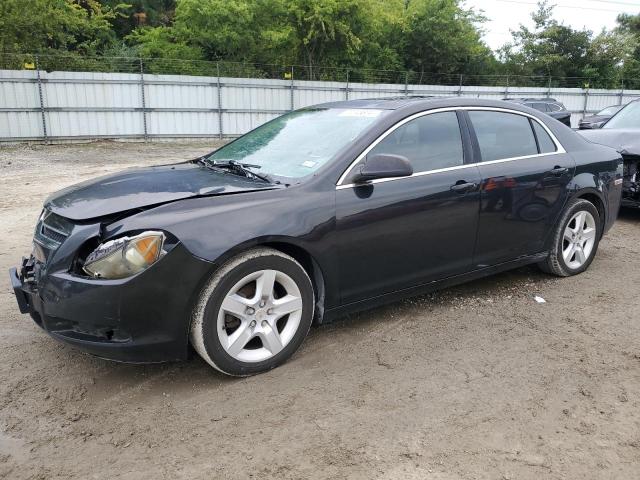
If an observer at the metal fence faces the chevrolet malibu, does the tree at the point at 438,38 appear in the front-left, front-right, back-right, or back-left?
back-left

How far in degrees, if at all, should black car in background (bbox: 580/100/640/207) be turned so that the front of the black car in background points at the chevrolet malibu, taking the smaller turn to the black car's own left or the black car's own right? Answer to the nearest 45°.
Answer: approximately 45° to the black car's own left

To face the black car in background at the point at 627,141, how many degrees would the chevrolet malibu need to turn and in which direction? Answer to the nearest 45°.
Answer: approximately 180°

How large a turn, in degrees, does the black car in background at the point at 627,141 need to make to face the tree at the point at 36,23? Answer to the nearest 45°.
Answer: approximately 45° to its right

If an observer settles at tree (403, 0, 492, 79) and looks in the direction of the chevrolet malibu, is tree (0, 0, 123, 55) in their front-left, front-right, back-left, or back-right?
front-right

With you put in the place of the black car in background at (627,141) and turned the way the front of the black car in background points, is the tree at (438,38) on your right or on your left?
on your right

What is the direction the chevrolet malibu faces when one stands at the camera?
facing the viewer and to the left of the viewer

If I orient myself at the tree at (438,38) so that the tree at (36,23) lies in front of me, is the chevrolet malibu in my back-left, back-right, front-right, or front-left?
front-left

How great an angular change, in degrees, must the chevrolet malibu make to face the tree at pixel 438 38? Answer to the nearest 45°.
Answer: approximately 135° to its right

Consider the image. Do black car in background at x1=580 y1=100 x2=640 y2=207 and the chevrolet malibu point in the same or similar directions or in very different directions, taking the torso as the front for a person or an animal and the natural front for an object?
same or similar directions

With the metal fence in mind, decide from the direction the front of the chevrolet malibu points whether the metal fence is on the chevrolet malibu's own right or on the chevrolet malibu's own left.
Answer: on the chevrolet malibu's own right

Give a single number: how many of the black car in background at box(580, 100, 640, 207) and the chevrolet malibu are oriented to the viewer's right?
0

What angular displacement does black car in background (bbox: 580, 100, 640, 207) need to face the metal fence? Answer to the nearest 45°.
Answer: approximately 90° to its right
